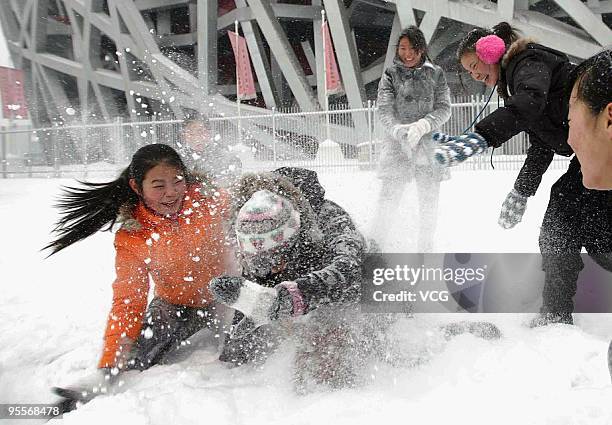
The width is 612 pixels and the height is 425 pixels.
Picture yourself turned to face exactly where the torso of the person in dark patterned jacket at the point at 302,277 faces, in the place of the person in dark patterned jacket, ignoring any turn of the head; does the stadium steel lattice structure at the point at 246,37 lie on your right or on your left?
on your right

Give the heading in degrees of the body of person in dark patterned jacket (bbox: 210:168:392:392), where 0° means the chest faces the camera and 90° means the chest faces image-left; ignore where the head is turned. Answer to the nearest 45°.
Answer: approximately 45°

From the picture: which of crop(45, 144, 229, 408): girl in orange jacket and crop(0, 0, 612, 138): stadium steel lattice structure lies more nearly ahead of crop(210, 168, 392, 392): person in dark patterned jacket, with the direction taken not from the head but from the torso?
the girl in orange jacket

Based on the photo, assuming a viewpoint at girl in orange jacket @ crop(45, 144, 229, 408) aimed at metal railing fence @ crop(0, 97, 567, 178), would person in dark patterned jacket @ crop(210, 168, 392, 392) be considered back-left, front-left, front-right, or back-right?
back-right

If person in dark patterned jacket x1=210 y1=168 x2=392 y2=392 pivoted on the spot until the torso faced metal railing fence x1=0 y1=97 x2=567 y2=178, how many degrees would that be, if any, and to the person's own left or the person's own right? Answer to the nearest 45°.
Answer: approximately 135° to the person's own right

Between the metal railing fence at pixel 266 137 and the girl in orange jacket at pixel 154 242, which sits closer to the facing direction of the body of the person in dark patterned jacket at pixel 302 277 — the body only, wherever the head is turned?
the girl in orange jacket

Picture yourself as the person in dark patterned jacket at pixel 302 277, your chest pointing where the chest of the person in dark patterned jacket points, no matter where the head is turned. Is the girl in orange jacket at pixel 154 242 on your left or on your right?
on your right
